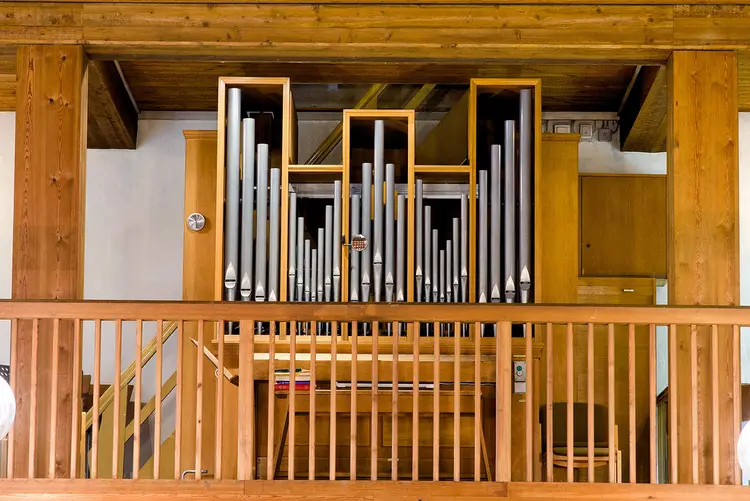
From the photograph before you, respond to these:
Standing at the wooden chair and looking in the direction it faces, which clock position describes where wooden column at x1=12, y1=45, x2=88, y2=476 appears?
The wooden column is roughly at 2 o'clock from the wooden chair.

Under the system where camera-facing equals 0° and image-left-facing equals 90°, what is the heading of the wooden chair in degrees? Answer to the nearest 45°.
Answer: approximately 0°

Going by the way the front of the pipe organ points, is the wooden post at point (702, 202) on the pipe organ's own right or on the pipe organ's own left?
on the pipe organ's own left
